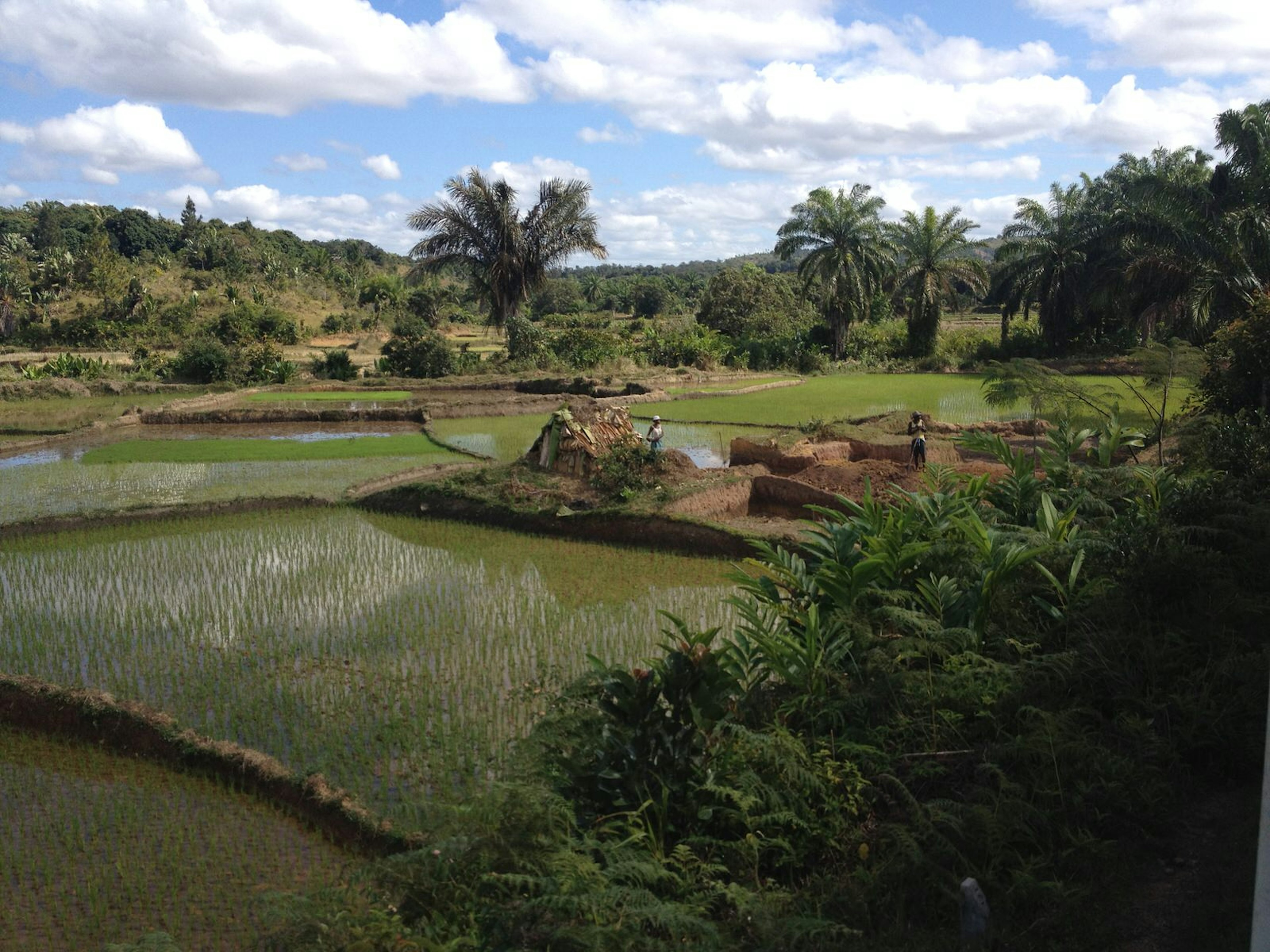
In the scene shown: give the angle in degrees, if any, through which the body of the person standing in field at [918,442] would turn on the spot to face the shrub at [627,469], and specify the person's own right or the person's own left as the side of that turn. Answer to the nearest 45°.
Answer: approximately 45° to the person's own right

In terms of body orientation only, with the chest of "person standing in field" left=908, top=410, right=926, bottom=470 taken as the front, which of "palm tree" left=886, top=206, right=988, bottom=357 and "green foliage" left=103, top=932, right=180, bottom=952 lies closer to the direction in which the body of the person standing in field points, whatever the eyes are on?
the green foliage

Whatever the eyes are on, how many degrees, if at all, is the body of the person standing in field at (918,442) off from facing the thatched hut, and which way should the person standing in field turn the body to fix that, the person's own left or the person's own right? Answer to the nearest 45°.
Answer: approximately 90° to the person's own right

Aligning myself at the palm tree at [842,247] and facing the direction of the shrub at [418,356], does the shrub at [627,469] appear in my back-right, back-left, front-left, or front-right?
front-left

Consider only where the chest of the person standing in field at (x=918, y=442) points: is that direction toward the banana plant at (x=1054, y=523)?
yes

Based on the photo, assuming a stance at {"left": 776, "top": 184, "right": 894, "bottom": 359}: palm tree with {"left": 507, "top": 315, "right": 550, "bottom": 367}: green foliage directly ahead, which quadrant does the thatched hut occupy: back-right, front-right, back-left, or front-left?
front-left

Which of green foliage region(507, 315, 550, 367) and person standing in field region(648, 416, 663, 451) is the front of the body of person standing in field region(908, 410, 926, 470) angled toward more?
the person standing in field

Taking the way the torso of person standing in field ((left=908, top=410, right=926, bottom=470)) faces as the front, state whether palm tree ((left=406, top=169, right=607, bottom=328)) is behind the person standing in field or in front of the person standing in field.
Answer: behind

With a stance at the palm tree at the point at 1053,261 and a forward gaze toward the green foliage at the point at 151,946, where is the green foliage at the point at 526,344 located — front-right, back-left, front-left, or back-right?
front-right

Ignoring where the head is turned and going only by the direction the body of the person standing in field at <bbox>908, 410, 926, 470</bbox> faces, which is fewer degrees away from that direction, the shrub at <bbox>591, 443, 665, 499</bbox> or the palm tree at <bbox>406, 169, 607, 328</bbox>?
the shrub

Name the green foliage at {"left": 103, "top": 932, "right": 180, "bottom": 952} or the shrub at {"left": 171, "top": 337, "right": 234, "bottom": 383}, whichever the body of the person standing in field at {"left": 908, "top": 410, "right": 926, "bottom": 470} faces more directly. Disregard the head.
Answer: the green foliage

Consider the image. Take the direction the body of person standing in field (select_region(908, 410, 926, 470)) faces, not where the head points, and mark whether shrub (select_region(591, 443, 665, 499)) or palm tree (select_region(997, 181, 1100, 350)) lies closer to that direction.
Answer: the shrub

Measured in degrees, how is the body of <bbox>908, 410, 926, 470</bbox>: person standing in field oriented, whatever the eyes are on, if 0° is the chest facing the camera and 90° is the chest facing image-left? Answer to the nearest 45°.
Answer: approximately 0°

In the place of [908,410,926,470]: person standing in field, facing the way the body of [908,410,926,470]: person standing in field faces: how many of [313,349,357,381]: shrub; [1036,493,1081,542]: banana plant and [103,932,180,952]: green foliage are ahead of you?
2

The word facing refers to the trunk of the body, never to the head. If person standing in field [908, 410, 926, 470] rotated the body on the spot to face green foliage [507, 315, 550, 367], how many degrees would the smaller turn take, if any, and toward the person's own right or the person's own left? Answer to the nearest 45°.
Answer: approximately 135° to the person's own right

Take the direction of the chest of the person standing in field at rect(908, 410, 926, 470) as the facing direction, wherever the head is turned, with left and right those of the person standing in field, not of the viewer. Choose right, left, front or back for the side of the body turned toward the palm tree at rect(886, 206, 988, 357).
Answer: back
